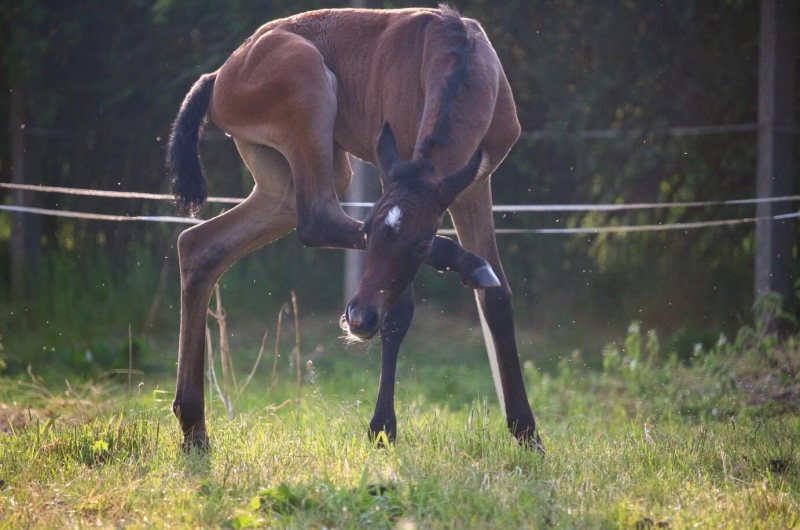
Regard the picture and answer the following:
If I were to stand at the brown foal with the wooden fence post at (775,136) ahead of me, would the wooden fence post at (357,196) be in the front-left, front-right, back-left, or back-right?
front-left

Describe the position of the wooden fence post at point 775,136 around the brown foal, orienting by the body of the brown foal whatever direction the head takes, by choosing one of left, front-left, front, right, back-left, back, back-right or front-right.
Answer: front-left

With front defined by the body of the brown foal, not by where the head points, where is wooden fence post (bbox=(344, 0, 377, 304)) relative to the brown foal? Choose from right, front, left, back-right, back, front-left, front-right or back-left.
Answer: left

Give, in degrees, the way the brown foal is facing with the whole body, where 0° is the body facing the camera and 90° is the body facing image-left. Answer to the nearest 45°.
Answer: approximately 270°
